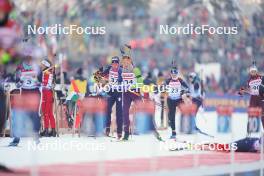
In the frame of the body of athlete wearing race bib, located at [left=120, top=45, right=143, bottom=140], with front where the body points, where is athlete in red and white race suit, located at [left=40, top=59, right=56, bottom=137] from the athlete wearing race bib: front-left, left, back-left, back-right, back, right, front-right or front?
right

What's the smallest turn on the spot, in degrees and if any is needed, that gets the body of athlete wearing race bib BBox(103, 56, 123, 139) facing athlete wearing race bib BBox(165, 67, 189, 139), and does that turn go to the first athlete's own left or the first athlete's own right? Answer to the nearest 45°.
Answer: approximately 90° to the first athlete's own left

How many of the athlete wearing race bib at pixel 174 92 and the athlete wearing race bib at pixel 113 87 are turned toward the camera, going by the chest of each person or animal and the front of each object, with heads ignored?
2

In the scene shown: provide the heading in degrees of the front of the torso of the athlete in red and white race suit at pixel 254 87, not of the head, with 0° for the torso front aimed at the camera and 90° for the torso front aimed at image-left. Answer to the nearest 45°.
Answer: approximately 0°

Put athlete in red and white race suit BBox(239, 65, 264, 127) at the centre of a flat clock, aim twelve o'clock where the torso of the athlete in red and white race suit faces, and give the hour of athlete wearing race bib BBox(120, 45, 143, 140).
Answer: The athlete wearing race bib is roughly at 2 o'clock from the athlete in red and white race suit.

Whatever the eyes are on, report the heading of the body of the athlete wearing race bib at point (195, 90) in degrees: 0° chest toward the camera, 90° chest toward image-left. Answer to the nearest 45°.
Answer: approximately 45°

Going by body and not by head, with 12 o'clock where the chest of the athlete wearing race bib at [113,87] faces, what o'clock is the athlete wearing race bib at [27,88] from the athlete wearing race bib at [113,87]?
the athlete wearing race bib at [27,88] is roughly at 3 o'clock from the athlete wearing race bib at [113,87].
